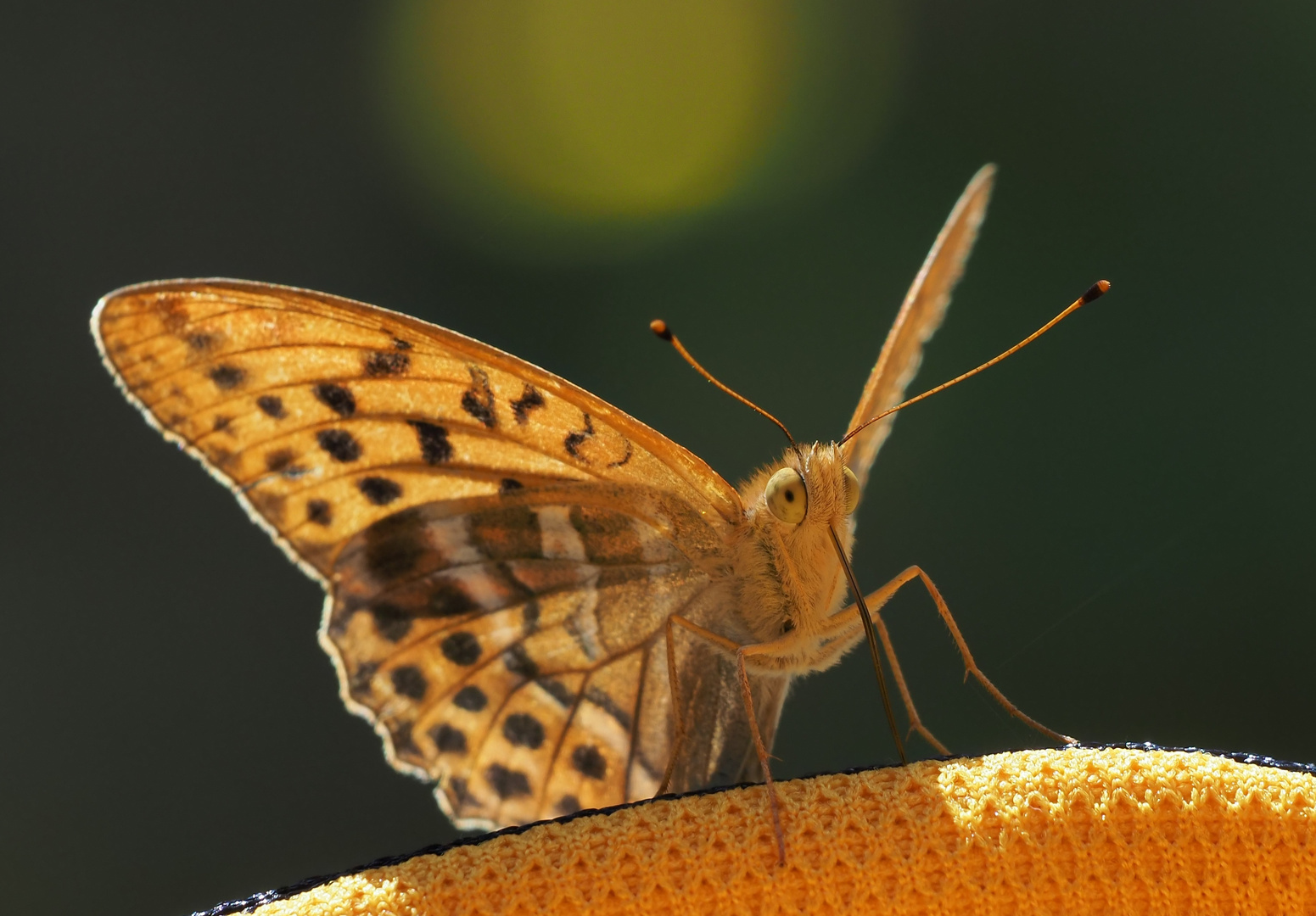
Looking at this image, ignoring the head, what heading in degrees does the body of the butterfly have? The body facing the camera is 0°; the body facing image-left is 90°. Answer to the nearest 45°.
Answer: approximately 315°
